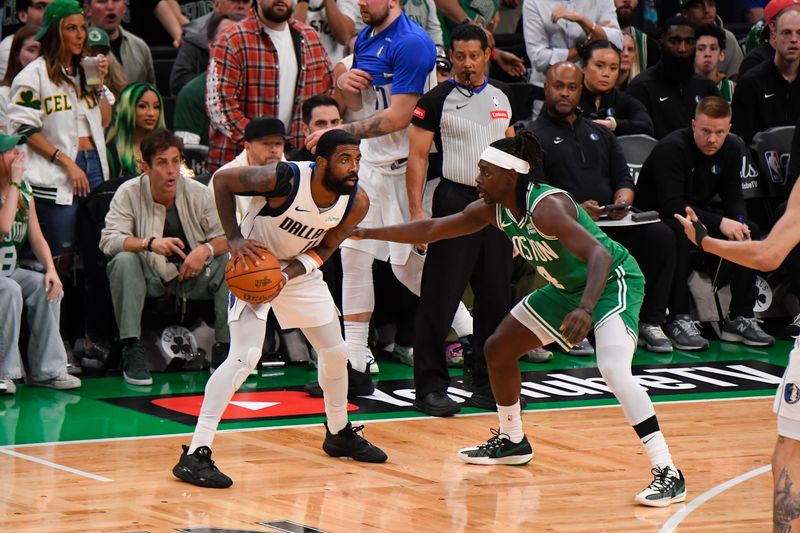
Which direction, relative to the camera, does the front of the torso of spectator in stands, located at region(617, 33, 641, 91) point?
toward the camera

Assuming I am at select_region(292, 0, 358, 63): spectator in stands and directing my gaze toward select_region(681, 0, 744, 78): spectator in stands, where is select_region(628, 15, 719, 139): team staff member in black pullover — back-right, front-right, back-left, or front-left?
front-right

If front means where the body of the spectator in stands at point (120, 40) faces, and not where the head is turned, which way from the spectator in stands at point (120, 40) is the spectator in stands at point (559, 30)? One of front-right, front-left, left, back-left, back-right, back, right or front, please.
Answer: left

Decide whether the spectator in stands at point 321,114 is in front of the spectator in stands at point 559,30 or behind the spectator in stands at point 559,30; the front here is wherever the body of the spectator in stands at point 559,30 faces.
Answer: in front

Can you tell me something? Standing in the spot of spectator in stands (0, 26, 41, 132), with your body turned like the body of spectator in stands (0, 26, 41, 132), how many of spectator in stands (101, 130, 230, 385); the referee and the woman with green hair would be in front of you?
3

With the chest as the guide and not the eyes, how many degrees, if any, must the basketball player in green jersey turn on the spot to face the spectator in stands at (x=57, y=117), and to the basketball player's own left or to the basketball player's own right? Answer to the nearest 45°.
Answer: approximately 90° to the basketball player's own right

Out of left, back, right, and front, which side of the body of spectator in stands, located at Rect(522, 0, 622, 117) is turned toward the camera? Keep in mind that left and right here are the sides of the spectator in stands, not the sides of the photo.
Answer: front

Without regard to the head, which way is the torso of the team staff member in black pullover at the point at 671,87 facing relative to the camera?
toward the camera

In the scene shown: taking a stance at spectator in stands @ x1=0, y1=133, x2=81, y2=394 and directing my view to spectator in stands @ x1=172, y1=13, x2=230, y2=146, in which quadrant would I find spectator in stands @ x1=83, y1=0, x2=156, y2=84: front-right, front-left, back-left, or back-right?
front-left

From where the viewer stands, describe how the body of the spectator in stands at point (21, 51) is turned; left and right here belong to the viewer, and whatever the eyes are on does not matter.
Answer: facing the viewer and to the right of the viewer

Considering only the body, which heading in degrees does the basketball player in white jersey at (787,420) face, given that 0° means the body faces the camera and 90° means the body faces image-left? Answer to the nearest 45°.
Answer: approximately 90°

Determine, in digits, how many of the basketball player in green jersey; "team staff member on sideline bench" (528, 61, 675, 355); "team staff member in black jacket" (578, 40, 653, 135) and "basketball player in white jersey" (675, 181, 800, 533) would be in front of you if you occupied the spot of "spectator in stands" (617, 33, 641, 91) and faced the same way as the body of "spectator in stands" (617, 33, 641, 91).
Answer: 4

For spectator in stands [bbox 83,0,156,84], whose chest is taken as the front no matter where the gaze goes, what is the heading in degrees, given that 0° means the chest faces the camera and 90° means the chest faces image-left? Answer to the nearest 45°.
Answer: approximately 0°

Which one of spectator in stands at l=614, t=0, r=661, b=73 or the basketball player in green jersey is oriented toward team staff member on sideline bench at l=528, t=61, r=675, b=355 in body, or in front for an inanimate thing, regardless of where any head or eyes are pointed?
spectator in stands at l=614, t=0, r=661, b=73

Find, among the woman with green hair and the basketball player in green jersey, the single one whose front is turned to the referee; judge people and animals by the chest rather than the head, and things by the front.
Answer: the woman with green hair

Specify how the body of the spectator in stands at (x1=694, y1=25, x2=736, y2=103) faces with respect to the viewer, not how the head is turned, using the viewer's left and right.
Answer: facing the viewer and to the left of the viewer
